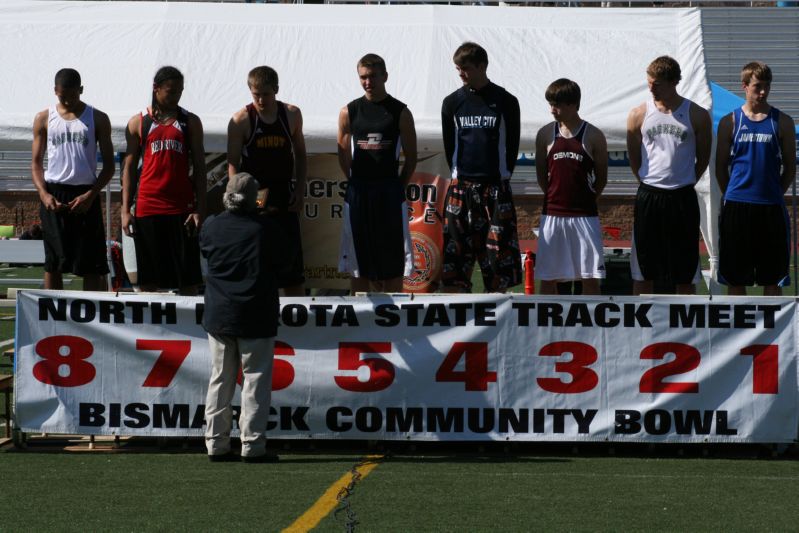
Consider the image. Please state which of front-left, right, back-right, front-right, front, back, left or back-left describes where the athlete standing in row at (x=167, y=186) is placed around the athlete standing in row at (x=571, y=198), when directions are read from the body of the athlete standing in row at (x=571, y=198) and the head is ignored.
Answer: right

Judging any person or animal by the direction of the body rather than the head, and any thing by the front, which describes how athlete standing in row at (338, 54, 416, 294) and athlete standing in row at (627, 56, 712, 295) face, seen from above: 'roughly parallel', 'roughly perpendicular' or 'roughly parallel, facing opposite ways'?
roughly parallel

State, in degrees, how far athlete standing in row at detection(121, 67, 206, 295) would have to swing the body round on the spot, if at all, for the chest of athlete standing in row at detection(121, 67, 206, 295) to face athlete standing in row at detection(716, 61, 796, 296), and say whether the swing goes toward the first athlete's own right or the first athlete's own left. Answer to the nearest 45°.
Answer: approximately 90° to the first athlete's own left

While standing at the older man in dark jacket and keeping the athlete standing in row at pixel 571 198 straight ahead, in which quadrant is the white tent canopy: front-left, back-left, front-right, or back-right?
front-left

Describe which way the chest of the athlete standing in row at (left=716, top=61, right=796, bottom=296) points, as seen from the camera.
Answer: toward the camera

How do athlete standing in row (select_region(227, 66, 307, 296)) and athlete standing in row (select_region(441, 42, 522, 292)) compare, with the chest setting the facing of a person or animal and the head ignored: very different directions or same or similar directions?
same or similar directions

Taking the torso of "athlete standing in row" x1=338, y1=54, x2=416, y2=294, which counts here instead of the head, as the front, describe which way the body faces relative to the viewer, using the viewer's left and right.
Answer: facing the viewer

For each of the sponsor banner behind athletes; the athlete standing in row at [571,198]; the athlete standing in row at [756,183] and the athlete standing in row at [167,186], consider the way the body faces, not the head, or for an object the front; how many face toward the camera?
4

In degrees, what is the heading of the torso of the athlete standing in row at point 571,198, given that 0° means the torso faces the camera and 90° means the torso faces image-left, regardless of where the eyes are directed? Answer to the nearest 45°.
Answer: approximately 0°

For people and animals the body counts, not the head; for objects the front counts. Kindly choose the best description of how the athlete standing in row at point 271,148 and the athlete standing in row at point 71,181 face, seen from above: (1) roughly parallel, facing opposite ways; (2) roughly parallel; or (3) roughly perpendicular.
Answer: roughly parallel

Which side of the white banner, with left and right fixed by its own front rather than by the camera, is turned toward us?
front

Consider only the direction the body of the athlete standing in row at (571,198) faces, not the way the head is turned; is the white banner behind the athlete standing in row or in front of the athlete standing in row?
in front

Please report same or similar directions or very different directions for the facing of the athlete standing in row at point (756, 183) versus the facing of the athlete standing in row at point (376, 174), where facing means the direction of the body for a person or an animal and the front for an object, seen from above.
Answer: same or similar directions

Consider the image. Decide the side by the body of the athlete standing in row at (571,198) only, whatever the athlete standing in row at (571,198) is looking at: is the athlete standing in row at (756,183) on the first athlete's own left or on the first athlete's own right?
on the first athlete's own left

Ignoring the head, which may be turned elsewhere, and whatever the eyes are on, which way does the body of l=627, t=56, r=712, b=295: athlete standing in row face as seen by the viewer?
toward the camera
